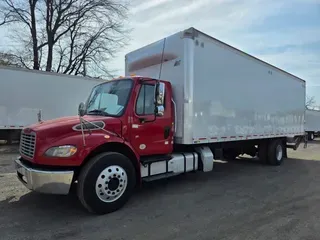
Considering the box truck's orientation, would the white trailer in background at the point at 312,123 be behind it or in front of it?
behind

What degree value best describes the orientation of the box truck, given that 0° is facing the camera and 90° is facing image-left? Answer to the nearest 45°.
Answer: approximately 45°

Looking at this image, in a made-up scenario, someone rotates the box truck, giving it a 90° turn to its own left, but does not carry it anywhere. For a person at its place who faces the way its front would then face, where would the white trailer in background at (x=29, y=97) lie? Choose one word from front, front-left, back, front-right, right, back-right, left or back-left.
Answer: back
